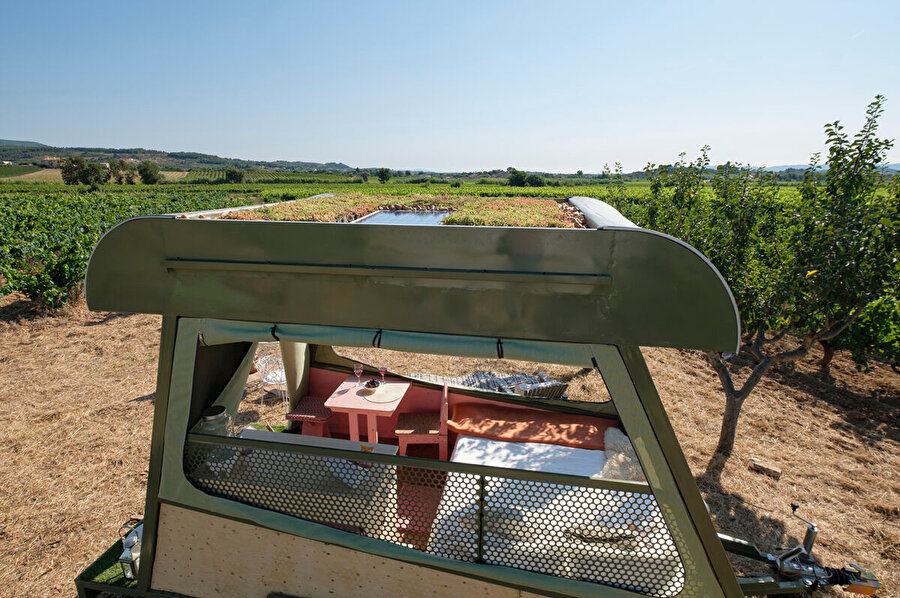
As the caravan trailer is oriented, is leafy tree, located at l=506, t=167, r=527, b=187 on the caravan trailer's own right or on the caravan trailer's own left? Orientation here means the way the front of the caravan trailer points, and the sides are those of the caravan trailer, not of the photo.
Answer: on the caravan trailer's own left
